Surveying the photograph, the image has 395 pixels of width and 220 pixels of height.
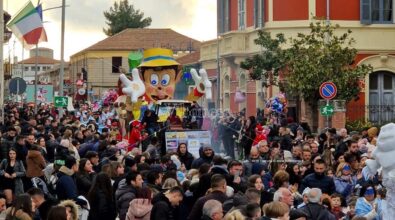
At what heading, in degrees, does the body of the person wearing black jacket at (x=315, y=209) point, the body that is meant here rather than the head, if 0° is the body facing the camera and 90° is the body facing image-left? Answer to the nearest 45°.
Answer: approximately 180°

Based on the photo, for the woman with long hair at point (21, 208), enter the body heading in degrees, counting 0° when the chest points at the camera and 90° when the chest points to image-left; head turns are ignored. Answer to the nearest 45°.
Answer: approximately 225°

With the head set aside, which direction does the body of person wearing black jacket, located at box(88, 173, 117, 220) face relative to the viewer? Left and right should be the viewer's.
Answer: facing away from the viewer

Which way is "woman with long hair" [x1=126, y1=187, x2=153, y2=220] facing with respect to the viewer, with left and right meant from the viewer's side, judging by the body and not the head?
facing away from the viewer

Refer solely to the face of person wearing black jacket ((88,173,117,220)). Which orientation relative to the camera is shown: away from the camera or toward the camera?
away from the camera

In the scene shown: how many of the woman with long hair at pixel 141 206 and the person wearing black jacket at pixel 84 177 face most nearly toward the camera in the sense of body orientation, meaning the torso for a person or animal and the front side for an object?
0

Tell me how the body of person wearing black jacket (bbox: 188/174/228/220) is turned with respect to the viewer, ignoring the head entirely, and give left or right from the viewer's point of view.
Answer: facing away from the viewer and to the right of the viewer

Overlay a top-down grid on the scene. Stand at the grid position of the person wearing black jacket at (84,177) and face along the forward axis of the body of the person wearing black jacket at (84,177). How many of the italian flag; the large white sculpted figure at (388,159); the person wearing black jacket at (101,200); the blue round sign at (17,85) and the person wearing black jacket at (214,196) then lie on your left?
2
